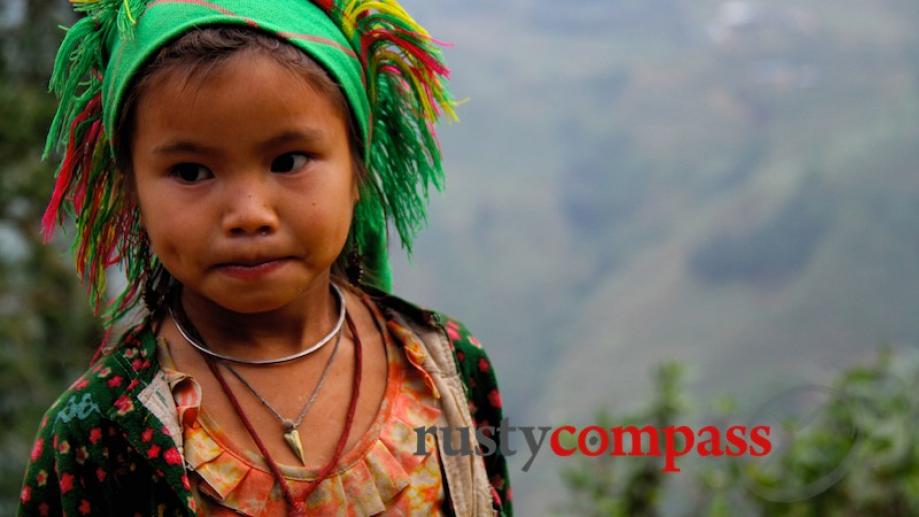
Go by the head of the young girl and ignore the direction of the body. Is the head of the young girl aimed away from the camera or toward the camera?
toward the camera

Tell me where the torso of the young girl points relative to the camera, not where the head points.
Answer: toward the camera
